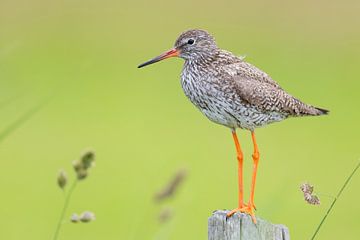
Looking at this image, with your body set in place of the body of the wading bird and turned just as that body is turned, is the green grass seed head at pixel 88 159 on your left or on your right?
on your left

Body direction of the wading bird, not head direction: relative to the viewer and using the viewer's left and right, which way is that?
facing to the left of the viewer

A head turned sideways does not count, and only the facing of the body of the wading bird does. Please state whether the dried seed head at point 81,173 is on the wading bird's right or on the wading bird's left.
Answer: on the wading bird's left

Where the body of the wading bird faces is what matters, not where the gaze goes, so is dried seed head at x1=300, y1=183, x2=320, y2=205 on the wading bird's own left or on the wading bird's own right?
on the wading bird's own left
